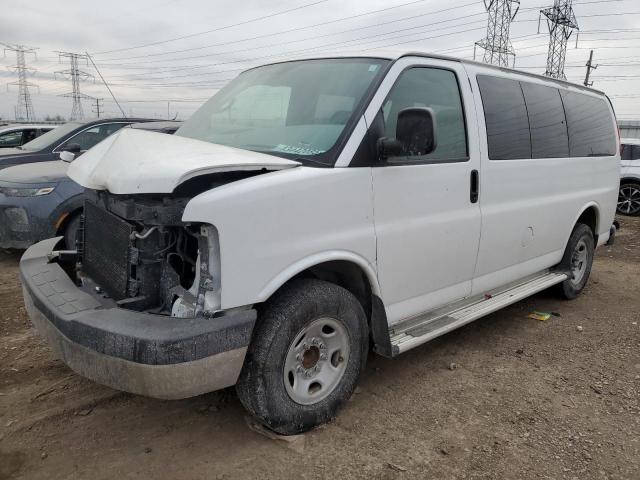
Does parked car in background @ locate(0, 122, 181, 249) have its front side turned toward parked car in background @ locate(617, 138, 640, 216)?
no

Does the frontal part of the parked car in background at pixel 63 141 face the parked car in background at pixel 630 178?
no

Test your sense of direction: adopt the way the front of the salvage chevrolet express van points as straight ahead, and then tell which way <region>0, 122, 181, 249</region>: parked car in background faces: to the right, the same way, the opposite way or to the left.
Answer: the same way

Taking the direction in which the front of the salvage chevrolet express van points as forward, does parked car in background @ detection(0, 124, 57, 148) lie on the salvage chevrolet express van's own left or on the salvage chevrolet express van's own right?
on the salvage chevrolet express van's own right

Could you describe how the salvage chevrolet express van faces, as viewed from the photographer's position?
facing the viewer and to the left of the viewer

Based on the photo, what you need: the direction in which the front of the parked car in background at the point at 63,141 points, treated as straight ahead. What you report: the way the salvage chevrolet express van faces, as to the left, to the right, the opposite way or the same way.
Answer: the same way

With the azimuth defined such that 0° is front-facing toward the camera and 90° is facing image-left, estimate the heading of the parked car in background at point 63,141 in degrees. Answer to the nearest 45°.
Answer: approximately 45°

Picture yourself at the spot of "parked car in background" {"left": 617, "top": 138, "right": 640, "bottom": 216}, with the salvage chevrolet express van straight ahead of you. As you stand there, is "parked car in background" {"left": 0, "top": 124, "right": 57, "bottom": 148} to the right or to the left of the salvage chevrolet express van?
right

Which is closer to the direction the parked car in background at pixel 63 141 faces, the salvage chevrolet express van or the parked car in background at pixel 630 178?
the salvage chevrolet express van

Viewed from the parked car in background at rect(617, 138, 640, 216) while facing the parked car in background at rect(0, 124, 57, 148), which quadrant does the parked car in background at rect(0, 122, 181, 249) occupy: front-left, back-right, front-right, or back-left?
front-left

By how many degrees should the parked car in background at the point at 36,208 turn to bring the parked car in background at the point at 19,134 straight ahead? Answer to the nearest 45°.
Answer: approximately 135° to its right
